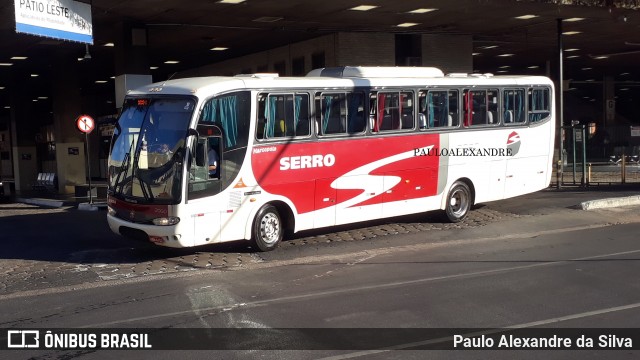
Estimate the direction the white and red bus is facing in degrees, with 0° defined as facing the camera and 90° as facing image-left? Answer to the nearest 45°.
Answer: approximately 45°

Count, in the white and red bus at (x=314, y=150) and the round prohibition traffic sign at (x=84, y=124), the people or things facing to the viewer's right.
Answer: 0

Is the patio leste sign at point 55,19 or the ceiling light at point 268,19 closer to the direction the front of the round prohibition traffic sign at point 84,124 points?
the patio leste sign

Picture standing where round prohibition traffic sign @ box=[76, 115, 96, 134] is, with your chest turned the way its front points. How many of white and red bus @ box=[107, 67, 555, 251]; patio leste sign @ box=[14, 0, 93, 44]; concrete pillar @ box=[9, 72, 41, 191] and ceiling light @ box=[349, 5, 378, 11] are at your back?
1

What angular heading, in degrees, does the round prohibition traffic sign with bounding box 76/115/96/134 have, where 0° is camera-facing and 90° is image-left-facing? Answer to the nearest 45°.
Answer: approximately 0°

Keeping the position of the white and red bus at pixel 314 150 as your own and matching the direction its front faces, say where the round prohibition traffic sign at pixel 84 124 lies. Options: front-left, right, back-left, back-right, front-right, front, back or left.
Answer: right

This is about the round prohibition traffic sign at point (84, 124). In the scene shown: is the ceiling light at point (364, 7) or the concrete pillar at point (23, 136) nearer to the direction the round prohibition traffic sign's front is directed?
the ceiling light

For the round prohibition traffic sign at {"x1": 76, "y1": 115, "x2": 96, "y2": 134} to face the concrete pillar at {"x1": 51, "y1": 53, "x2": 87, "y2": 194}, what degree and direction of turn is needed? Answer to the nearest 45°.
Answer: approximately 180°

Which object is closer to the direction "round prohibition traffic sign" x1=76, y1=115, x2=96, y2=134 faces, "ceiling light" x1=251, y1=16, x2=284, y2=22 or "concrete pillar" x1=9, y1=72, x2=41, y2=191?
the ceiling light

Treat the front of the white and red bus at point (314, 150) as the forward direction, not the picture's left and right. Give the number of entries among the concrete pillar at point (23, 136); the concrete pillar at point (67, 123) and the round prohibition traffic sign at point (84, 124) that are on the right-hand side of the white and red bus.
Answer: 3

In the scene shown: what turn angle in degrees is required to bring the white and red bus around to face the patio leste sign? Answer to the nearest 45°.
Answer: approximately 45° to its right
